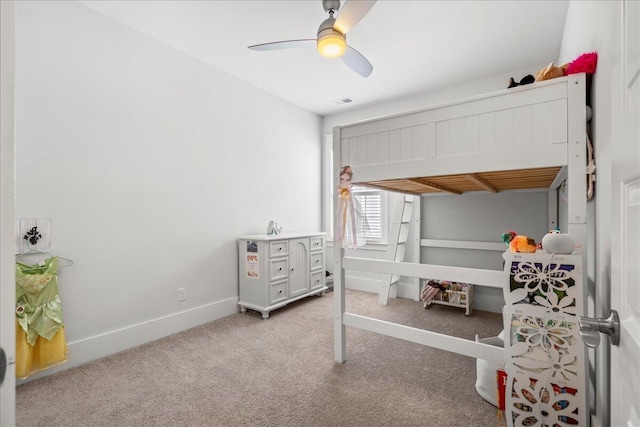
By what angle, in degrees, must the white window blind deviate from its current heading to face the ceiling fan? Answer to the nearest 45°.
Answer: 0° — it already faces it

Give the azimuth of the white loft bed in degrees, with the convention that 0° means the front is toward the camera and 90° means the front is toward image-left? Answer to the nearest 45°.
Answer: approximately 45°

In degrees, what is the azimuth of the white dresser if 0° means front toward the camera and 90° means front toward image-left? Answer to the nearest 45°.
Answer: approximately 315°

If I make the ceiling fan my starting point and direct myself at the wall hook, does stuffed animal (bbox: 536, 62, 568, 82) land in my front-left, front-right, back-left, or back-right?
back-left

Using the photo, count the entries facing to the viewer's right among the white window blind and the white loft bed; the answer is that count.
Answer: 0

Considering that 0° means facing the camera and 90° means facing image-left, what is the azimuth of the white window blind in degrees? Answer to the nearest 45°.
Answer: approximately 0°
